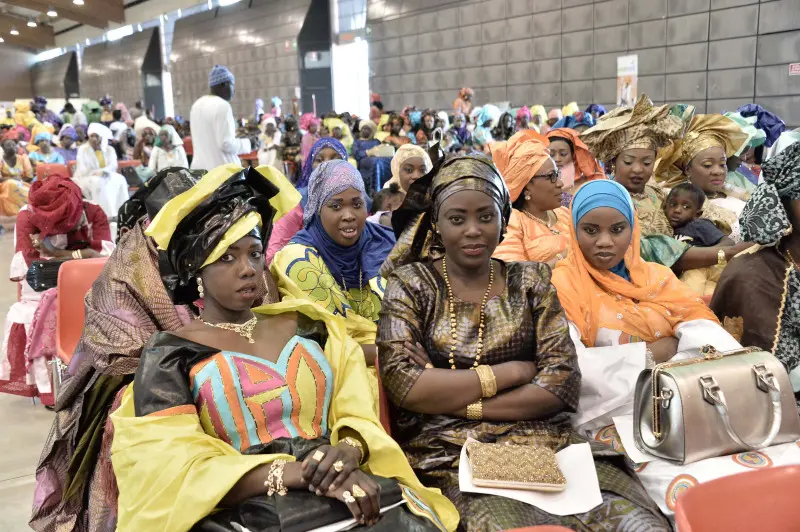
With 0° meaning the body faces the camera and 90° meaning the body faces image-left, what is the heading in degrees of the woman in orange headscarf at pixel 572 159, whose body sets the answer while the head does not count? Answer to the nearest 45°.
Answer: approximately 45°

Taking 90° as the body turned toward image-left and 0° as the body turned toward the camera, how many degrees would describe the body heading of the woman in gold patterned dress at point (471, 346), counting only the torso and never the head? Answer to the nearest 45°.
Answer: approximately 0°

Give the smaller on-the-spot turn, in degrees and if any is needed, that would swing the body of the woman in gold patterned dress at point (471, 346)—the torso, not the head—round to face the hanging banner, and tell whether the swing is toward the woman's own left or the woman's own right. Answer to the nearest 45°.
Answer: approximately 180°
